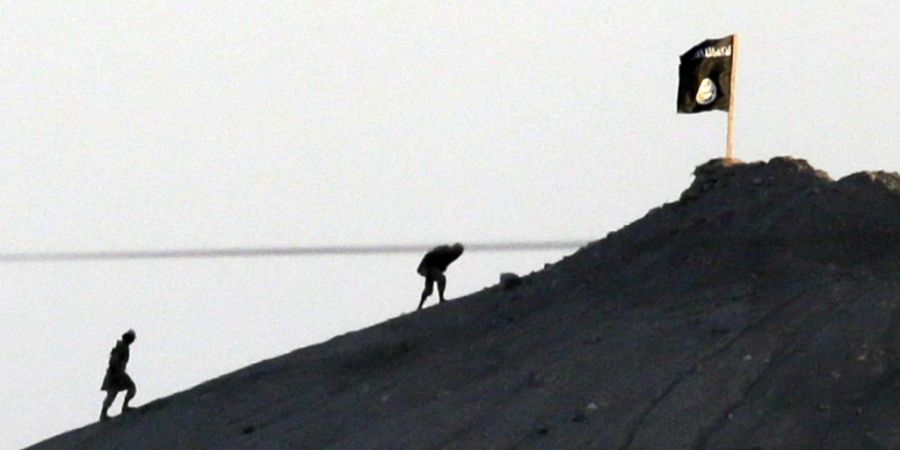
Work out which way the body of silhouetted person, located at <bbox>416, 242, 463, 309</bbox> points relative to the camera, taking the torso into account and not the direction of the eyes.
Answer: to the viewer's right

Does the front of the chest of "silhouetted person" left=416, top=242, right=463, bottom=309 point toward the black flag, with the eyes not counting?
yes

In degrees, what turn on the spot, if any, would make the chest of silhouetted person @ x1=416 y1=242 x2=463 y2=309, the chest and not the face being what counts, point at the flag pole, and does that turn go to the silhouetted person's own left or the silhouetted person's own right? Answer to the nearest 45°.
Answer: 0° — they already face it

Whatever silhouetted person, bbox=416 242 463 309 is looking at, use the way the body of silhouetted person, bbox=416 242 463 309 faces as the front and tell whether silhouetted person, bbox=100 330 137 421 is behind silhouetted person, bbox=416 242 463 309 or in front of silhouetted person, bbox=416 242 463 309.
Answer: behind

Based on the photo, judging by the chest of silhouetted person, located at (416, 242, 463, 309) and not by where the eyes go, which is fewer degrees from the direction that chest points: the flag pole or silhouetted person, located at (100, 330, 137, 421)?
the flag pole
